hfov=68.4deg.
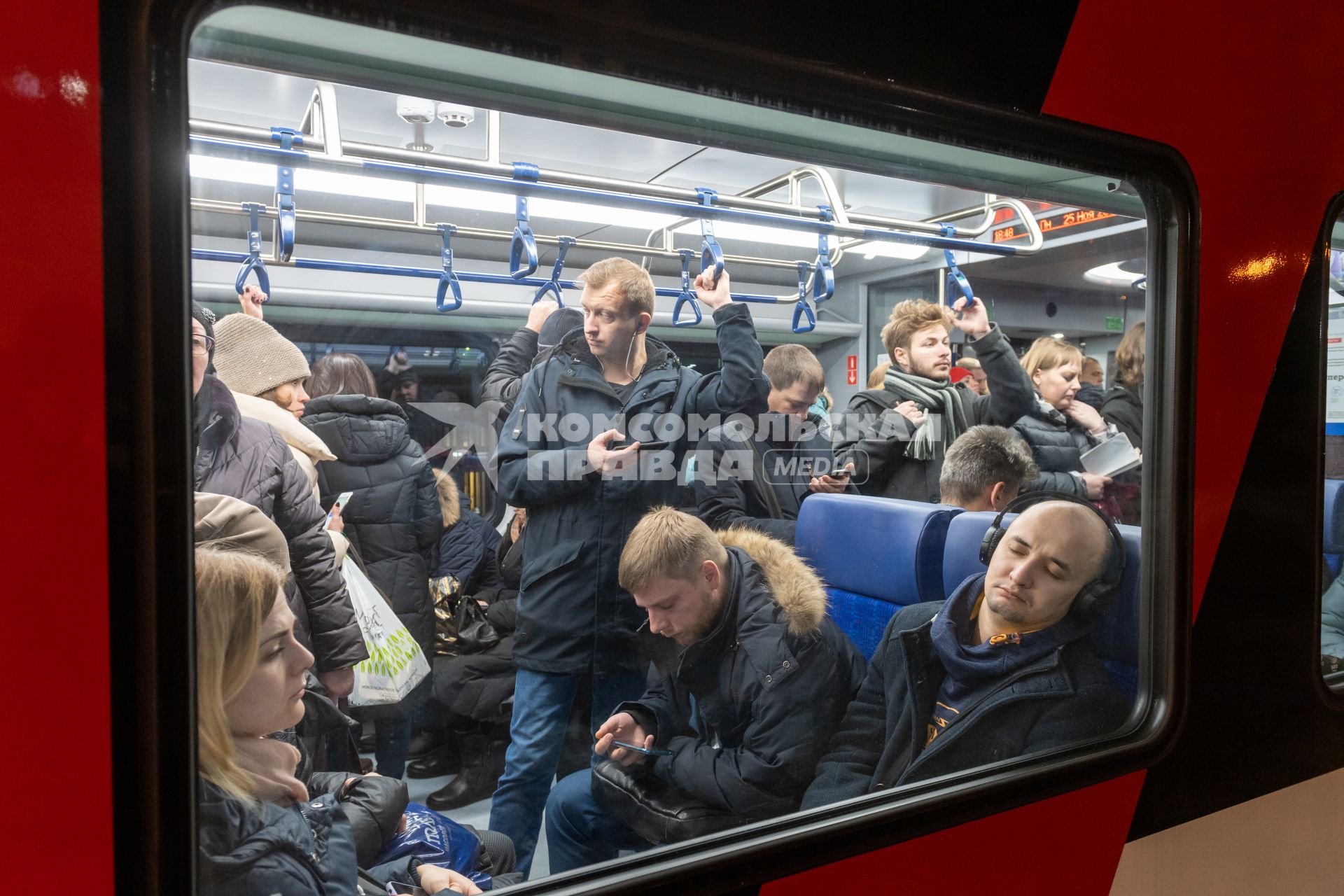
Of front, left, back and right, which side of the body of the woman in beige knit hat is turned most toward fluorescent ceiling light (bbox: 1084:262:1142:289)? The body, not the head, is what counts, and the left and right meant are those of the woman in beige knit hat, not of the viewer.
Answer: front

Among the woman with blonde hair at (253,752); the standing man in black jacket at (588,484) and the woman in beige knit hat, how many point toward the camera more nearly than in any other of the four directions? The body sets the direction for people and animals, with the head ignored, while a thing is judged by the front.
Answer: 1

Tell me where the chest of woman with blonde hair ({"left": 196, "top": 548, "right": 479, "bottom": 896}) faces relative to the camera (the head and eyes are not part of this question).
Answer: to the viewer's right

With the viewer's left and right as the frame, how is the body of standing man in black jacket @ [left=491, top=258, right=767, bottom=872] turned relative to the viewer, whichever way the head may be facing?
facing the viewer

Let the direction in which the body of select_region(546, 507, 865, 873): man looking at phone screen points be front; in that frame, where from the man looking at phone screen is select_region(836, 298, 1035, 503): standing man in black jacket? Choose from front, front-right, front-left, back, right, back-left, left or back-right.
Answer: back

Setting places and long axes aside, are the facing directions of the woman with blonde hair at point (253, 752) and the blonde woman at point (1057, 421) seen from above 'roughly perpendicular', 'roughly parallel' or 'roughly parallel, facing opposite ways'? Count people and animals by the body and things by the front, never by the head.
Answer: roughly perpendicular

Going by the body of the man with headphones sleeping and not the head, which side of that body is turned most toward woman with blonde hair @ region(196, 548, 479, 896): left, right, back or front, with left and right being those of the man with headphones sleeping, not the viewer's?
front

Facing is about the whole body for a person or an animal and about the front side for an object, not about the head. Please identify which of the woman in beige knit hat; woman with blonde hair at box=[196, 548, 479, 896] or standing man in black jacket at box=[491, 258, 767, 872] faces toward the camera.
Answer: the standing man in black jacket

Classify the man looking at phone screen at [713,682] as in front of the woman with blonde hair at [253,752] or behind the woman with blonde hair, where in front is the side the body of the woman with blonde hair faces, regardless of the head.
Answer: in front

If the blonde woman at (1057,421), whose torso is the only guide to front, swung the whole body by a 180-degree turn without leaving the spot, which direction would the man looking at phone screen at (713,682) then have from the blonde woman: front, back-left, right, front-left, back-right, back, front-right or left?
left

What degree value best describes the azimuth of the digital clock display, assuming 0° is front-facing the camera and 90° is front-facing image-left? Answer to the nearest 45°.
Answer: approximately 45°

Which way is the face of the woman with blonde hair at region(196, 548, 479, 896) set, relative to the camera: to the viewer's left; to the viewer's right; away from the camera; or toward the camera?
to the viewer's right

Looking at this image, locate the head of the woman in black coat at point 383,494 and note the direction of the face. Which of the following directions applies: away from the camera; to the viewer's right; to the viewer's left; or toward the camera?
away from the camera

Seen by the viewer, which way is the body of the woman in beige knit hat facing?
to the viewer's right

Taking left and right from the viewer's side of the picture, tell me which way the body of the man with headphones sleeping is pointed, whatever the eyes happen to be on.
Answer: facing the viewer and to the left of the viewer

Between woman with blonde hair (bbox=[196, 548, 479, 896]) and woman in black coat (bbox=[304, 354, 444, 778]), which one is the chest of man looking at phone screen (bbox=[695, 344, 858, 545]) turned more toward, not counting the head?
the woman with blonde hair
